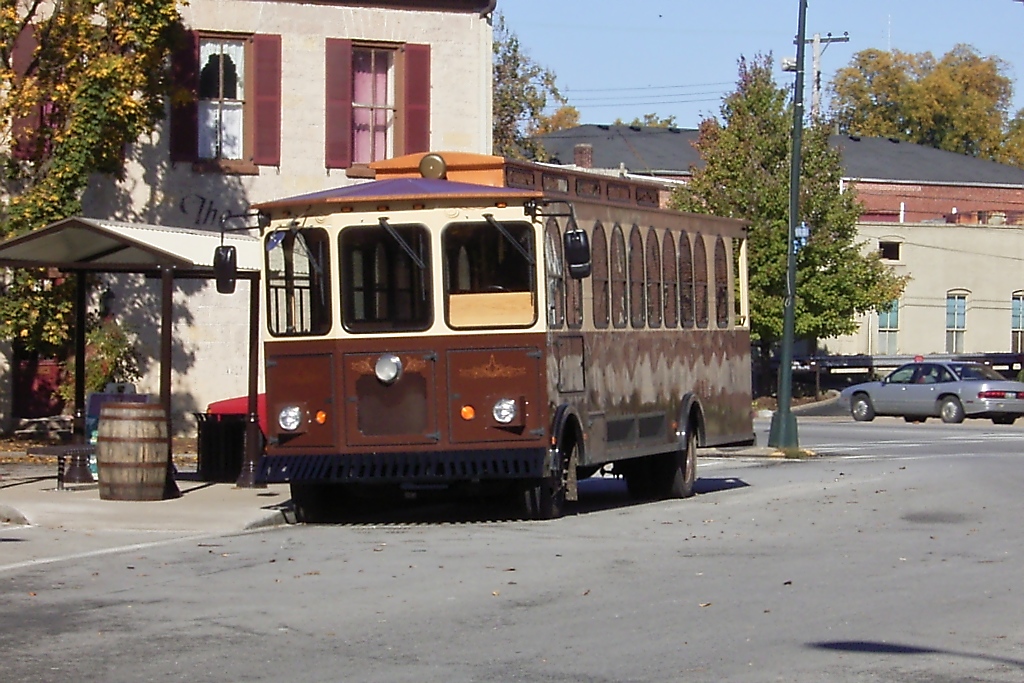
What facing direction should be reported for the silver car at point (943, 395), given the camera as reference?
facing away from the viewer and to the left of the viewer

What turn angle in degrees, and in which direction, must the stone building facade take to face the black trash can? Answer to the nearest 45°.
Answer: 0° — it already faces it

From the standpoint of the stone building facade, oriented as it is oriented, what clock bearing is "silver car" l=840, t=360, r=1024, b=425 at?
The silver car is roughly at 8 o'clock from the stone building facade.

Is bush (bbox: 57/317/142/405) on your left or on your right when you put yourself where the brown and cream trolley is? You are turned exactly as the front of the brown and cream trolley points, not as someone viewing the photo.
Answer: on your right

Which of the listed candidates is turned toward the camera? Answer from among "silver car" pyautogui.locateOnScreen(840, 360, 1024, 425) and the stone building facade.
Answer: the stone building facade

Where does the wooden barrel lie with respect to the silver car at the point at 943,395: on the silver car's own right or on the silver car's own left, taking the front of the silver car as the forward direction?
on the silver car's own left

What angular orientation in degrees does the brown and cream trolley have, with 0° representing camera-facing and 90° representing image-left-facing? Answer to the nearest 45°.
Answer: approximately 45°

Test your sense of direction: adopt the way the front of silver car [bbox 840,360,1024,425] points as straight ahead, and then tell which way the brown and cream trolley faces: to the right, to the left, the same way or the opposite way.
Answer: to the left

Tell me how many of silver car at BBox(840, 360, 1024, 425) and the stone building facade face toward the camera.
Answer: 1

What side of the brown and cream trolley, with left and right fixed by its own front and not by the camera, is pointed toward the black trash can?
right

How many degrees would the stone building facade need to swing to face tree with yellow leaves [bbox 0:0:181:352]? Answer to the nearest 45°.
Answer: approximately 45° to its right

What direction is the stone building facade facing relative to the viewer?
toward the camera

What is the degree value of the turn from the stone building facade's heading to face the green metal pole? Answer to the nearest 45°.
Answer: approximately 90° to its left

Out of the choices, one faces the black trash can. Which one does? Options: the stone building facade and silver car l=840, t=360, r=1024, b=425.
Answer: the stone building facade
